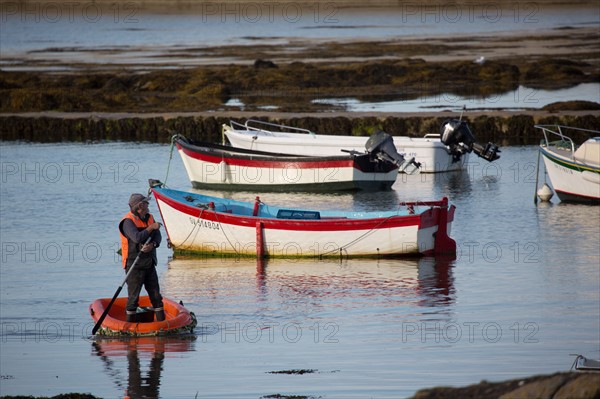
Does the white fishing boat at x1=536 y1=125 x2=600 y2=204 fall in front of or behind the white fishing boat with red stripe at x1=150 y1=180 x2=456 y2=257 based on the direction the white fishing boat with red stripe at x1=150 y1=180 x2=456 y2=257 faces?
behind

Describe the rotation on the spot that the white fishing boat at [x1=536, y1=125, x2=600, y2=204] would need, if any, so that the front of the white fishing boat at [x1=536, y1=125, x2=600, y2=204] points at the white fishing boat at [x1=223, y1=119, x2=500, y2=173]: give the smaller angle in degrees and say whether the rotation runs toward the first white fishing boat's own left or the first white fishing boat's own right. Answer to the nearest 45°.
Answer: approximately 45° to the first white fishing boat's own right

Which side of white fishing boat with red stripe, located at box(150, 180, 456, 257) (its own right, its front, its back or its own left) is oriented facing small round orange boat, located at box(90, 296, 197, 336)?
left

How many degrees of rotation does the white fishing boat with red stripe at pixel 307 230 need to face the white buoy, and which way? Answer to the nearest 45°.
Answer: approximately 135° to its right

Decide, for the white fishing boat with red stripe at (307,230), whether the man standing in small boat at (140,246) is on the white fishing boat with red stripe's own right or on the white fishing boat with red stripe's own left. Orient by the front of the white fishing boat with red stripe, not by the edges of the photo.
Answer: on the white fishing boat with red stripe's own left

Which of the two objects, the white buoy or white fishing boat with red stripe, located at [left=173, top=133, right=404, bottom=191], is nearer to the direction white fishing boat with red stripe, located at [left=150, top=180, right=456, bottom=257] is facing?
the white fishing boat with red stripe

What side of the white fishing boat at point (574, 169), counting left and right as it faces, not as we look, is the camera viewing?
left

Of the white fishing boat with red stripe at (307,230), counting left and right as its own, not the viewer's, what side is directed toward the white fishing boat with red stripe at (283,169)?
right

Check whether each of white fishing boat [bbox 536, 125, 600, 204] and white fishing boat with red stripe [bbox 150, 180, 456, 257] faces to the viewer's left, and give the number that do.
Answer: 2

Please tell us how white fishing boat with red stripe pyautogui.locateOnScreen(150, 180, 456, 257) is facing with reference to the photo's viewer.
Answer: facing to the left of the viewer
